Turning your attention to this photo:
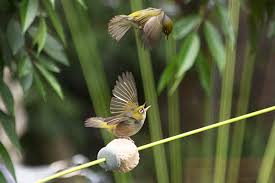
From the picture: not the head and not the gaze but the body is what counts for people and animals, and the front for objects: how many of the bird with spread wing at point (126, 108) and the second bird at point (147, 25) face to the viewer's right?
2

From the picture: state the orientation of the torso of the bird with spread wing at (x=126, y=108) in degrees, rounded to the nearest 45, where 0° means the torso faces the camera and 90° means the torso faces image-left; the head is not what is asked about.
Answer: approximately 270°

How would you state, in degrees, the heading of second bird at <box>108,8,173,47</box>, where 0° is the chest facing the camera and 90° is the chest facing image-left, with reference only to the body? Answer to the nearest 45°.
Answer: approximately 270°
